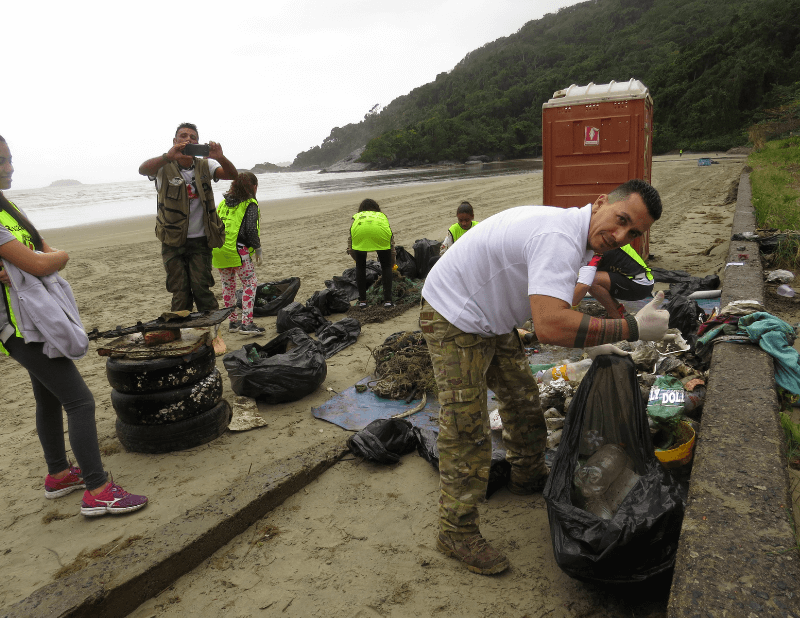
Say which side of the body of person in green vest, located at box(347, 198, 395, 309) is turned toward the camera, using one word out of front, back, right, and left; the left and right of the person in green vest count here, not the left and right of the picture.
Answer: back

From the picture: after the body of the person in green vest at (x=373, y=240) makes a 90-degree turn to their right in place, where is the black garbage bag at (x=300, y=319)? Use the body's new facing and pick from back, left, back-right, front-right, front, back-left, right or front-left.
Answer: back-right

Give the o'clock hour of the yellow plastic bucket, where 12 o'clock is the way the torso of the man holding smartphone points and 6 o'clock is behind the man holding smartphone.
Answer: The yellow plastic bucket is roughly at 11 o'clock from the man holding smartphone.

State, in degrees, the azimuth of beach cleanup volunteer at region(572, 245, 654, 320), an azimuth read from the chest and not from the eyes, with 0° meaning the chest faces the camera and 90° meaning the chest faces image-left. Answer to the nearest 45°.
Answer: approximately 90°

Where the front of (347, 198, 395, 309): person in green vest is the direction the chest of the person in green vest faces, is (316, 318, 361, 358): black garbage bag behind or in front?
behind

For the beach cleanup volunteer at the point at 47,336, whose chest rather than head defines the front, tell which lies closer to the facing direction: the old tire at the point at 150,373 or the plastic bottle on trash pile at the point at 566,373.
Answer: the plastic bottle on trash pile

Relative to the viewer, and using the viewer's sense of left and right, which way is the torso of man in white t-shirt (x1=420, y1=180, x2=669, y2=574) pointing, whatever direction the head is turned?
facing to the right of the viewer

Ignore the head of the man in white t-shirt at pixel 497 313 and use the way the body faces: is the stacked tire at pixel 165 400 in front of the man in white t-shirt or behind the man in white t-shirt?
behind

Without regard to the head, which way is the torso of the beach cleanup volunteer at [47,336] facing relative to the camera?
to the viewer's right

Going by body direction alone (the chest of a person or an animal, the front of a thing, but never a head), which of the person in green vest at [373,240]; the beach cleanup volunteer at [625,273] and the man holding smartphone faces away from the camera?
the person in green vest

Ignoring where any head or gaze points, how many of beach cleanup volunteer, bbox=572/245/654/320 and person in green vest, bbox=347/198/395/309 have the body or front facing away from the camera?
1

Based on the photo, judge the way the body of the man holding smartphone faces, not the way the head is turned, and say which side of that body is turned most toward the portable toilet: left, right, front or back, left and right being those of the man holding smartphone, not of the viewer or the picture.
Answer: left
